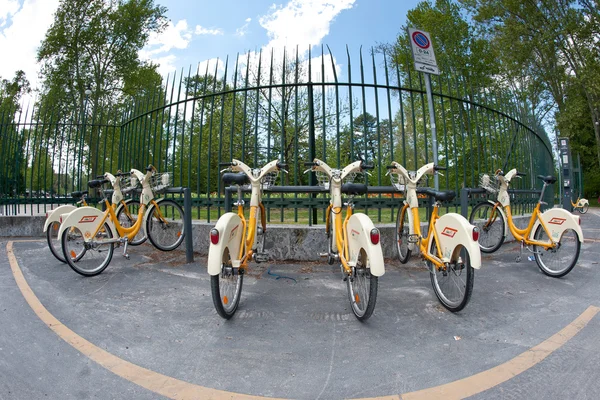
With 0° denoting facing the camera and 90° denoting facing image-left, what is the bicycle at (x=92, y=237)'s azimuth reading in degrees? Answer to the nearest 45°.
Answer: approximately 225°

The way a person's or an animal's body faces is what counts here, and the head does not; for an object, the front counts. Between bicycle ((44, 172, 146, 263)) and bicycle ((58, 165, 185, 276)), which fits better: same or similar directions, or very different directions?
same or similar directions

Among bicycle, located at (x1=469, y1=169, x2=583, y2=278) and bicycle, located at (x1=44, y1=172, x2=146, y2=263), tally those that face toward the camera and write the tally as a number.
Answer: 0

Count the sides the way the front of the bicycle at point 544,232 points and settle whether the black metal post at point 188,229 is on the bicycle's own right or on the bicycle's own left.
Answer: on the bicycle's own left

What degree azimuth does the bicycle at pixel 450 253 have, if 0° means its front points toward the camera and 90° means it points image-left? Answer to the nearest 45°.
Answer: approximately 135°

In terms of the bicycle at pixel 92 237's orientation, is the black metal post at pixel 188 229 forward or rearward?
forward

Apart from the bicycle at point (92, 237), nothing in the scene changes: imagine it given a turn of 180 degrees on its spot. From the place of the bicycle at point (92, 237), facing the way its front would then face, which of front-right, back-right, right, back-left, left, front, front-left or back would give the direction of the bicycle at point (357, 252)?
left

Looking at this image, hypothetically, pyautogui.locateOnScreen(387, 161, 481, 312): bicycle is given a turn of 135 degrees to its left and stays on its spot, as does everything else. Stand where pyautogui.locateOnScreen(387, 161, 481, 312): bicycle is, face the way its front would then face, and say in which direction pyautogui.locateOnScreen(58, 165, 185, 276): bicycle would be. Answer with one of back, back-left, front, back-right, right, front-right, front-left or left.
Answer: right

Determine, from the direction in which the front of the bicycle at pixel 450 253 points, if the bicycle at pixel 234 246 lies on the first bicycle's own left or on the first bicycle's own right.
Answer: on the first bicycle's own left

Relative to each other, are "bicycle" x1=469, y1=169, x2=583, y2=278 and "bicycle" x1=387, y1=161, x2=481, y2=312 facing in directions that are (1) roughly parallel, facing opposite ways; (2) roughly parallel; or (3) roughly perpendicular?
roughly parallel

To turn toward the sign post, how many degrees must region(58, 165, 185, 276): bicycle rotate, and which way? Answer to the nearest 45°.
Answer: approximately 45° to its right

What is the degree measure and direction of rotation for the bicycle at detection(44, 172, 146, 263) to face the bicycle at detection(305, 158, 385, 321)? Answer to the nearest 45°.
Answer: approximately 90° to its right

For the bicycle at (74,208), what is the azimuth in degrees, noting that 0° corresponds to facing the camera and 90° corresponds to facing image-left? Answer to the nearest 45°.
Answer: approximately 225°

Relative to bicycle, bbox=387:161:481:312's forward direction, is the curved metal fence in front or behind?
in front

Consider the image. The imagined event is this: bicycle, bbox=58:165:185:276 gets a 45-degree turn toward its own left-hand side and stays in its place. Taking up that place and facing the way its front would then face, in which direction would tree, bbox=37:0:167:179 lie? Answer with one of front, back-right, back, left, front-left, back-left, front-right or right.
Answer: front
